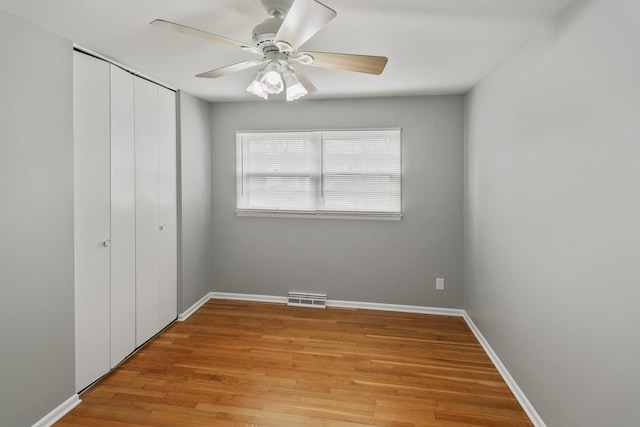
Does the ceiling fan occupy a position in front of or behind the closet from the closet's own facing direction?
in front

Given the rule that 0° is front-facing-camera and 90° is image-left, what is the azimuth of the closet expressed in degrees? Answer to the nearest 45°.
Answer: approximately 315°

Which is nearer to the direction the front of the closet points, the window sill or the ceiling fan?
the ceiling fan

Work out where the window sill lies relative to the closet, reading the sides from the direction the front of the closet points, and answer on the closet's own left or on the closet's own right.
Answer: on the closet's own left
